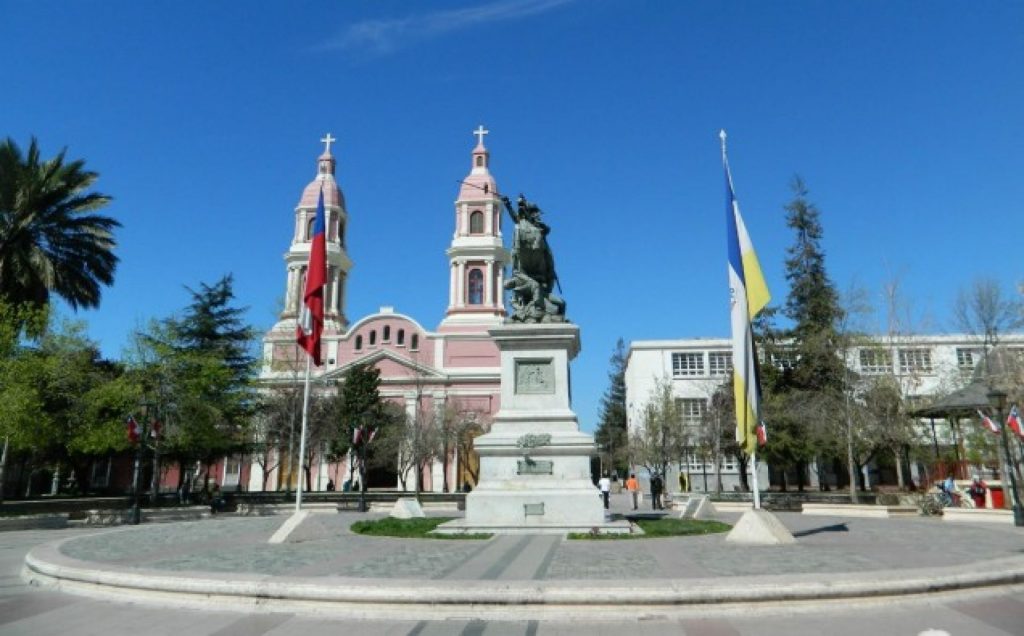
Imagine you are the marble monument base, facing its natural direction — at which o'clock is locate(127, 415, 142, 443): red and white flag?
The red and white flag is roughly at 4 o'clock from the marble monument base.

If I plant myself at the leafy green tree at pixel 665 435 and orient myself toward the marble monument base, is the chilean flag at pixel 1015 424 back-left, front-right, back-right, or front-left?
front-left

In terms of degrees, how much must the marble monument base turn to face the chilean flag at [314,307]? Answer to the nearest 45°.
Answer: approximately 90° to its right

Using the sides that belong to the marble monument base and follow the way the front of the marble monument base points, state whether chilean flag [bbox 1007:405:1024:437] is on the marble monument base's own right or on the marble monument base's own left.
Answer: on the marble monument base's own left

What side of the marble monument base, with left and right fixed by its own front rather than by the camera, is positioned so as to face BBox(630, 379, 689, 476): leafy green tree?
back

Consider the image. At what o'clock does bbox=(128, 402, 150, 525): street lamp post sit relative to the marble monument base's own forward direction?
The street lamp post is roughly at 4 o'clock from the marble monument base.

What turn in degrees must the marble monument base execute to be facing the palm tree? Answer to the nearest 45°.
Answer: approximately 135° to its right

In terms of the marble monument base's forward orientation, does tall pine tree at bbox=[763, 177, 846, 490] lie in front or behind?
behind

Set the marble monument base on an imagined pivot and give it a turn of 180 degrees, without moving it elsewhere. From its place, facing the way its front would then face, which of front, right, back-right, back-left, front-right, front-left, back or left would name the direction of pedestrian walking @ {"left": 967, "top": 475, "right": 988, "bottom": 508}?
front-right

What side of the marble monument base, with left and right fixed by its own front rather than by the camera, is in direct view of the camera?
front

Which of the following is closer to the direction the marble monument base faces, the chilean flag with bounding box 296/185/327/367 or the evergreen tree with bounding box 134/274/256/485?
the chilean flag

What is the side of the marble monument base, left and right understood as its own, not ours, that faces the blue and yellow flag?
left

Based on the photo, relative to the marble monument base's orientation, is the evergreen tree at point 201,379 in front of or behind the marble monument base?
behind
